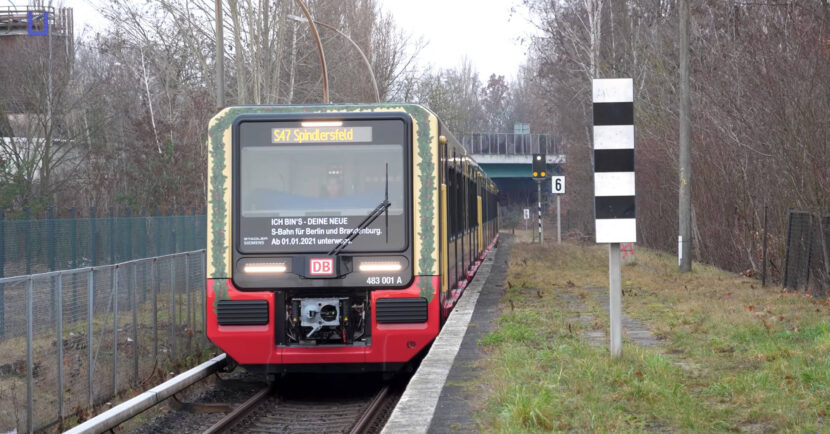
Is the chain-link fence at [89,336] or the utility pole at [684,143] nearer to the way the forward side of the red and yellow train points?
the chain-link fence

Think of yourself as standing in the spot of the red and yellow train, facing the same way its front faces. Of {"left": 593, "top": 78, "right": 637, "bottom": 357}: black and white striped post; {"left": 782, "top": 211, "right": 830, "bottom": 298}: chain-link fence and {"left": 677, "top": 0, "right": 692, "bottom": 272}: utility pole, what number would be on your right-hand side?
0

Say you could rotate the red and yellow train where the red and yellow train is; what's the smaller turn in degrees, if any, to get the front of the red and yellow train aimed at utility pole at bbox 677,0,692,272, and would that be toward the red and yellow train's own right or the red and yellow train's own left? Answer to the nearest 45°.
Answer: approximately 135° to the red and yellow train's own left

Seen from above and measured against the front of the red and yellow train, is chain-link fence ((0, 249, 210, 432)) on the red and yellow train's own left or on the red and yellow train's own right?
on the red and yellow train's own right

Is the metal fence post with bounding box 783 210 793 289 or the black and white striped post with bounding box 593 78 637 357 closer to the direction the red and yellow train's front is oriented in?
the black and white striped post

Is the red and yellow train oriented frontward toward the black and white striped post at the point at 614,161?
no

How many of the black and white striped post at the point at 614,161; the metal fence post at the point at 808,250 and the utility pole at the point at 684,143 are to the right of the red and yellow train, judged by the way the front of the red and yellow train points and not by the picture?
0

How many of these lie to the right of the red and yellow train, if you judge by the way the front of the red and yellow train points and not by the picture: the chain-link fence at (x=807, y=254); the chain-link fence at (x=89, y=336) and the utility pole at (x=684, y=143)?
1

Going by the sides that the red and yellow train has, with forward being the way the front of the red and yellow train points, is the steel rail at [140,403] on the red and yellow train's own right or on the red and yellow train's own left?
on the red and yellow train's own right

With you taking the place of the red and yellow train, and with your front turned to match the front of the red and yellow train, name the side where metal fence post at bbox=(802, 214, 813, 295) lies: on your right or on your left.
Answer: on your left

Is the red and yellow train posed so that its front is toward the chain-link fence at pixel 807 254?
no

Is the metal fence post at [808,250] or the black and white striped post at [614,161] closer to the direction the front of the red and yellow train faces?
the black and white striped post

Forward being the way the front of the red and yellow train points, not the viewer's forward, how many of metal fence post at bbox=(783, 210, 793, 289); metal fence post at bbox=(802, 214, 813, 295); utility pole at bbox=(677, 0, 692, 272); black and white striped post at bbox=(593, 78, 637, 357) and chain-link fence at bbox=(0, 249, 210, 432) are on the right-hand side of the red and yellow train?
1

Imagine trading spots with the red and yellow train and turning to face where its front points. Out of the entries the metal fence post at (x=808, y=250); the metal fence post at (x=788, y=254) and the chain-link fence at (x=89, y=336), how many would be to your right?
1

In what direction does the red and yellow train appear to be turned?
toward the camera

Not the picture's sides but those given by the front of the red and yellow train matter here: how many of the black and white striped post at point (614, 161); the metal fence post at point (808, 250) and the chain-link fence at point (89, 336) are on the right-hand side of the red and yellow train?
1

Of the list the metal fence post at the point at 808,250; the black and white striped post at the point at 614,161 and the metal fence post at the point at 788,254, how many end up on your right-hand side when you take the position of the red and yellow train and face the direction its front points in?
0
